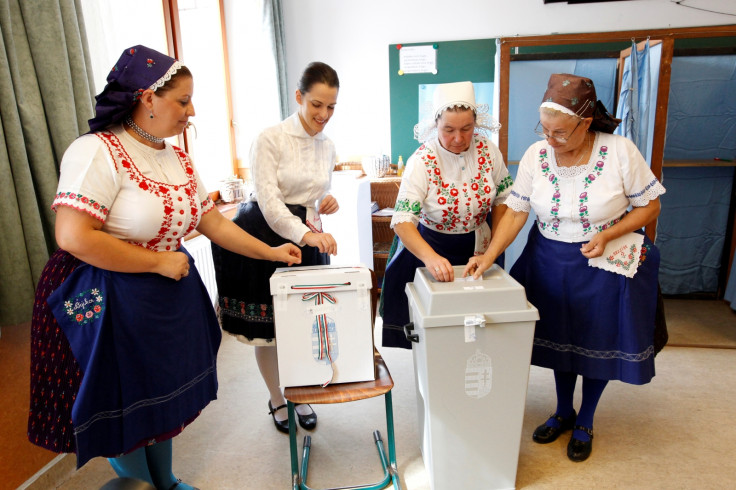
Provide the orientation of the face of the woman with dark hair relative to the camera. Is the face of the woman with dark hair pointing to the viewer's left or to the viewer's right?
to the viewer's right

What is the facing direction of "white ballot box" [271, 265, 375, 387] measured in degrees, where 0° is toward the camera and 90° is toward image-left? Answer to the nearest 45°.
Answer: approximately 0°

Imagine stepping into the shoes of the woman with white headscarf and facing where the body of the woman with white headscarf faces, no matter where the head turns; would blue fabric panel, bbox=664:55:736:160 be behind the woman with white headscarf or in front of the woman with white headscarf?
behind

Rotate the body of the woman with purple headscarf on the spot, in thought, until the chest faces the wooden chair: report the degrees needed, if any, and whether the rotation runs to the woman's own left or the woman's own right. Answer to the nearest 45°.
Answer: approximately 45° to the woman's own left

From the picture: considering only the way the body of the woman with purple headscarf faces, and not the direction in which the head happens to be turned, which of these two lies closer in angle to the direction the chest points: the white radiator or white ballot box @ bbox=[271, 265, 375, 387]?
the white ballot box

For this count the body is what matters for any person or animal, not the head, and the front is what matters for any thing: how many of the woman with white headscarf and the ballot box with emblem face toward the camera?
2
